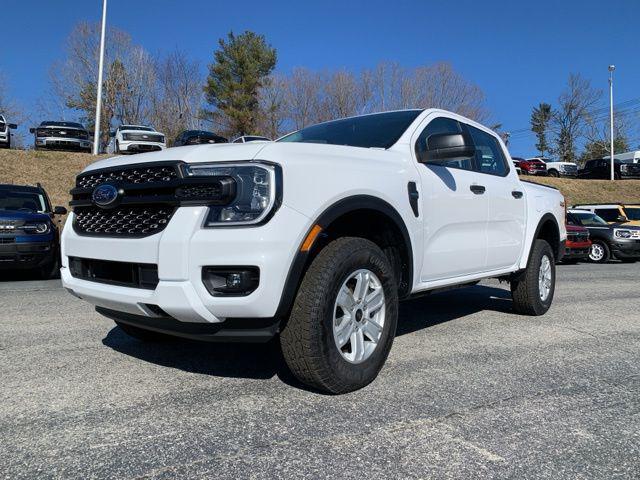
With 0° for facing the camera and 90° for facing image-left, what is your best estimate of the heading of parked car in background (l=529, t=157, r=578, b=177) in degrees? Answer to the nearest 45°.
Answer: approximately 315°

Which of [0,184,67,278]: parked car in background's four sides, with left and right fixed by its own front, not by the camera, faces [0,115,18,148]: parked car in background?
back

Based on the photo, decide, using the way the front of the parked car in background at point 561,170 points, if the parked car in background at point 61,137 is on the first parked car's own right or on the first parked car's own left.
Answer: on the first parked car's own right

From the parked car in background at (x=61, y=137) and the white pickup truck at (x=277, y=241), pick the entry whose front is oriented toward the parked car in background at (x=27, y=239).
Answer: the parked car in background at (x=61, y=137)

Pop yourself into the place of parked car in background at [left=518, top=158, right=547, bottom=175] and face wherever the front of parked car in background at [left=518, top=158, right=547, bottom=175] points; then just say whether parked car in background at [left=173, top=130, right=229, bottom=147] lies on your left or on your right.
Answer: on your right

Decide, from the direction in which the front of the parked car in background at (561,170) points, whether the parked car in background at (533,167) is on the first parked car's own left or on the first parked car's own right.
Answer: on the first parked car's own right

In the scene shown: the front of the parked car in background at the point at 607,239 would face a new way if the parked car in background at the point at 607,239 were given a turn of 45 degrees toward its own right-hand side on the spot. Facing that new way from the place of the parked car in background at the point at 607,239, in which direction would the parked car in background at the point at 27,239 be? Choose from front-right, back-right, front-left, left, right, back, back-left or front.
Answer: front-right

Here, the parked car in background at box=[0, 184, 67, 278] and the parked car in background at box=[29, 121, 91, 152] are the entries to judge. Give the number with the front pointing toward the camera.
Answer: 2

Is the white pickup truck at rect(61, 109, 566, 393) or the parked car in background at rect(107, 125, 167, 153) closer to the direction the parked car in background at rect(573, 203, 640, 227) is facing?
the white pickup truck
